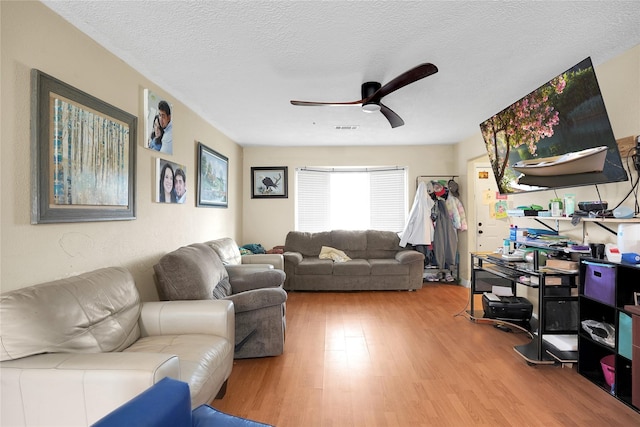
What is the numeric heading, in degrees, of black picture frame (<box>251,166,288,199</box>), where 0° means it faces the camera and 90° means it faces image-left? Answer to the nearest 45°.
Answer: approximately 0°

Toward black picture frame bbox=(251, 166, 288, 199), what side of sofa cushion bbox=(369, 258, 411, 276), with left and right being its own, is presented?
right

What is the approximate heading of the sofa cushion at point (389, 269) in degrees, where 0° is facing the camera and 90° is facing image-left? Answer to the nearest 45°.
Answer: approximately 0°

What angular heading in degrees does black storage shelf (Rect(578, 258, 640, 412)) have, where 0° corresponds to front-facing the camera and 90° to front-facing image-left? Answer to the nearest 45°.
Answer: approximately 45°

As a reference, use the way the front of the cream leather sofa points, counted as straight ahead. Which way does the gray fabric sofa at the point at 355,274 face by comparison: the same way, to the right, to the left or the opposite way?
to the right

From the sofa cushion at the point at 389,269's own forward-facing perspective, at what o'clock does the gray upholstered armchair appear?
The gray upholstered armchair is roughly at 1 o'clock from the sofa cushion.

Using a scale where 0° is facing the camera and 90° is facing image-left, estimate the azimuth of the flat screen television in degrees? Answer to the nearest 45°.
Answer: approximately 45°

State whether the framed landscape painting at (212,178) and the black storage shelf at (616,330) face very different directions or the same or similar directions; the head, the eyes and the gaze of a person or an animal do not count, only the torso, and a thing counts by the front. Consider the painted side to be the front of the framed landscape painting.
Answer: very different directions
